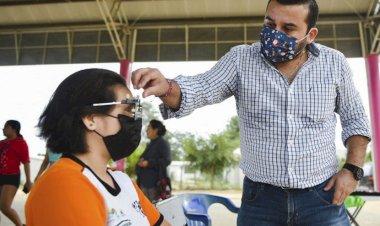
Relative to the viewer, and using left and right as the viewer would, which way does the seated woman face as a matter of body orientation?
facing the viewer and to the right of the viewer

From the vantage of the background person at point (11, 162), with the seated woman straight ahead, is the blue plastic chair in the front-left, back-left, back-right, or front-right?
front-left

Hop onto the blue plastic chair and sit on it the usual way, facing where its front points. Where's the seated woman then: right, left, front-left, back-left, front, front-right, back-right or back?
back-right

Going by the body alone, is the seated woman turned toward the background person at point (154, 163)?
no

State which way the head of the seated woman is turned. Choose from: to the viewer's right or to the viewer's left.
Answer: to the viewer's right

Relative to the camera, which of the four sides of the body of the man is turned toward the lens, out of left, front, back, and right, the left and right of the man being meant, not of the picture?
front
